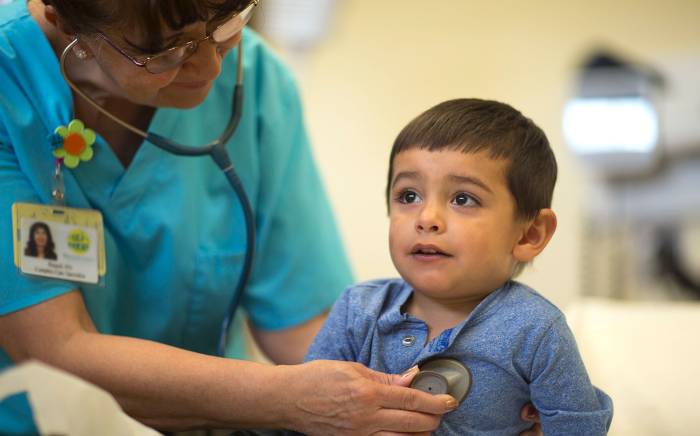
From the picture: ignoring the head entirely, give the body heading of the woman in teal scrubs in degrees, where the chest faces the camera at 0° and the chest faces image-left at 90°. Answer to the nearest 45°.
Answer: approximately 315°

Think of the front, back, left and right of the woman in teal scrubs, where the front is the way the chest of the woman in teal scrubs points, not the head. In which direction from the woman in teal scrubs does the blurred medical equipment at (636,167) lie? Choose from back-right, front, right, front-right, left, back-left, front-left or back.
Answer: left

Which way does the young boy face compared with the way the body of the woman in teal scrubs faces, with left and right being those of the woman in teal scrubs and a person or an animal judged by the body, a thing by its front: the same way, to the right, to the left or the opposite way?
to the right

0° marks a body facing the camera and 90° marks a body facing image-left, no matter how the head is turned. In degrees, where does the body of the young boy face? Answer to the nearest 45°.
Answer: approximately 45°

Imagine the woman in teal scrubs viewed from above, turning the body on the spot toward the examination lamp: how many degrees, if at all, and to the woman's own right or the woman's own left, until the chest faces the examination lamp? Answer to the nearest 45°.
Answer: approximately 90° to the woman's own left

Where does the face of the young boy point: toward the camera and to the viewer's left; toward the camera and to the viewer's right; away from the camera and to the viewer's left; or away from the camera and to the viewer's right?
toward the camera and to the viewer's left

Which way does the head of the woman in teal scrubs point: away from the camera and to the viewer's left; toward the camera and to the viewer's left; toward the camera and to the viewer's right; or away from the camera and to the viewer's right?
toward the camera and to the viewer's right

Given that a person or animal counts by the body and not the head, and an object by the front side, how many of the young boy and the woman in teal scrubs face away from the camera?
0
